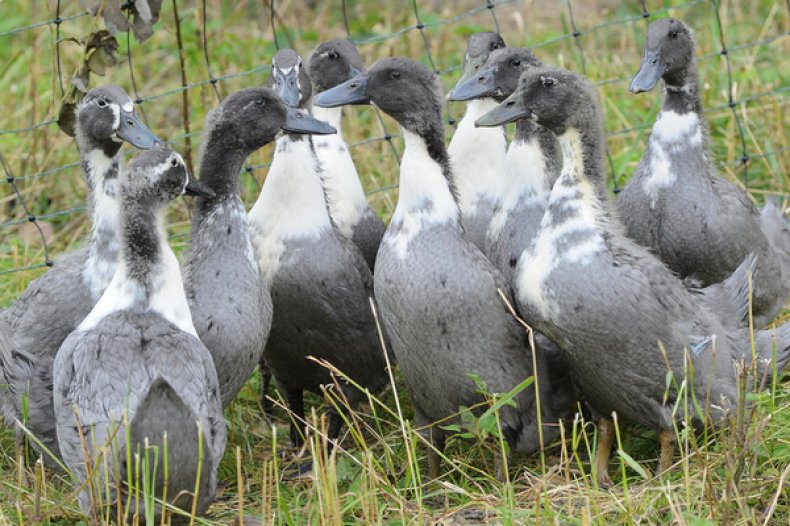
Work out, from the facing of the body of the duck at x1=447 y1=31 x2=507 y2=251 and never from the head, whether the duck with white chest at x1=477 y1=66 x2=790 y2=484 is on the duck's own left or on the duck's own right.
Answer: on the duck's own left

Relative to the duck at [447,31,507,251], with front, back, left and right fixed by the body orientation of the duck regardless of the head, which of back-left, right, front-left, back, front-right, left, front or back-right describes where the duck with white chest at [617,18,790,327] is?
back-left

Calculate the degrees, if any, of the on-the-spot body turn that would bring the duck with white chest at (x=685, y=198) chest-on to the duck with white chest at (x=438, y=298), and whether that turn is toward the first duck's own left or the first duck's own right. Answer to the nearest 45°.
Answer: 0° — it already faces it

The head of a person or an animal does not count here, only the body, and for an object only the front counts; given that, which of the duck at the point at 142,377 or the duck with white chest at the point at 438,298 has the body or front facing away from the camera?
the duck

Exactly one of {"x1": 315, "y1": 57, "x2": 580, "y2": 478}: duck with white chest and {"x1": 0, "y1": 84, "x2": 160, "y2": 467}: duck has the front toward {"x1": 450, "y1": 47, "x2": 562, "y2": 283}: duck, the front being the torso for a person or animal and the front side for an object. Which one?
{"x1": 0, "y1": 84, "x2": 160, "y2": 467}: duck

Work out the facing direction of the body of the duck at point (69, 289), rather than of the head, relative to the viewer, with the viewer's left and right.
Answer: facing to the right of the viewer

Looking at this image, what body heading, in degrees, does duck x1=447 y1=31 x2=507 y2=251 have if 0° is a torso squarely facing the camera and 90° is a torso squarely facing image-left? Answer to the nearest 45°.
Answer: approximately 45°

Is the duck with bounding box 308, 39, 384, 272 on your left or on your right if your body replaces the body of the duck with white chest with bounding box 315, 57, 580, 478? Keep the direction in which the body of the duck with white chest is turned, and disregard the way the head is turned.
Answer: on your right

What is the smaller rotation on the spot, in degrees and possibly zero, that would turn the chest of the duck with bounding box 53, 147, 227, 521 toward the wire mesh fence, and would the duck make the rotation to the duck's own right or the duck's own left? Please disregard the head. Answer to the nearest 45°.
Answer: approximately 45° to the duck's own right
